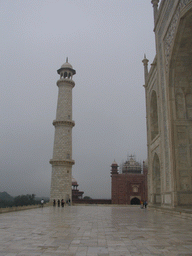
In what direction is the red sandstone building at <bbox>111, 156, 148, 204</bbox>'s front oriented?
toward the camera

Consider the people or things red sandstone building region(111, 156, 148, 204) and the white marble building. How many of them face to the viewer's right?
0

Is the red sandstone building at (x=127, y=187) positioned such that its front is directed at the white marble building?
yes

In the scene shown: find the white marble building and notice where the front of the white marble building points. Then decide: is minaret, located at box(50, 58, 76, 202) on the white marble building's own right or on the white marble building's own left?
on the white marble building's own right

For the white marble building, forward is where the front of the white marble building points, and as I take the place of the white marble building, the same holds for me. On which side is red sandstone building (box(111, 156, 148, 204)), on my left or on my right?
on my right
